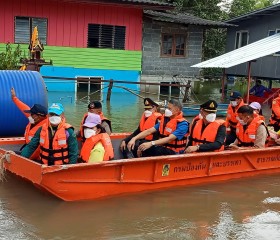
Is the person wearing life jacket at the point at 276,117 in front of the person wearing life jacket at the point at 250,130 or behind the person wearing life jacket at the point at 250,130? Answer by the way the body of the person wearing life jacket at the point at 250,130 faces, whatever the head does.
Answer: behind

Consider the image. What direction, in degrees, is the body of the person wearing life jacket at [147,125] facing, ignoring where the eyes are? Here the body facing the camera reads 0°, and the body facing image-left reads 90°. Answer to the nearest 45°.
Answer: approximately 45°

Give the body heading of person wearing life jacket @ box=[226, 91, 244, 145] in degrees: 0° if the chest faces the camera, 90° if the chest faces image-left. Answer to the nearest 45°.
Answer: approximately 45°

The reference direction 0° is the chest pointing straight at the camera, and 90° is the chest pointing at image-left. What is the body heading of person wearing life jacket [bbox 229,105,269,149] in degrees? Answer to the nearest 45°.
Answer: approximately 45°
